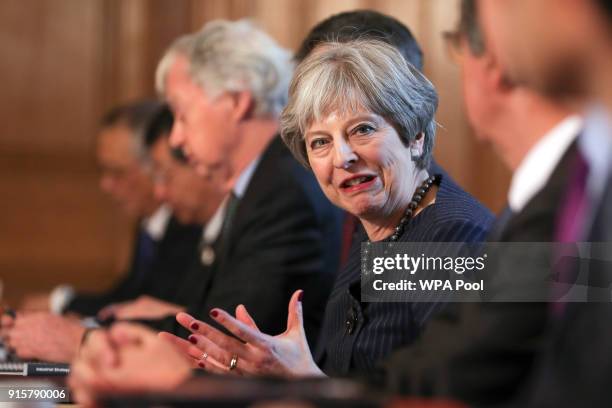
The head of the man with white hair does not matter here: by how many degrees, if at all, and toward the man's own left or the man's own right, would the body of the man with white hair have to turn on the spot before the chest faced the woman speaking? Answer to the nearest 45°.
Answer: approximately 90° to the man's own left

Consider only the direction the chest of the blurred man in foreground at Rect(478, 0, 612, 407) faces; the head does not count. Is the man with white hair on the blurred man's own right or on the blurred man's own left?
on the blurred man's own right

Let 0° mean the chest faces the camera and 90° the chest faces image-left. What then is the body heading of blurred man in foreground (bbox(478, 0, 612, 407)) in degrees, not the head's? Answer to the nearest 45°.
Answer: approximately 90°

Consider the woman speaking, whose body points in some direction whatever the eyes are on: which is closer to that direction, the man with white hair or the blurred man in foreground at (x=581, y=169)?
the blurred man in foreground

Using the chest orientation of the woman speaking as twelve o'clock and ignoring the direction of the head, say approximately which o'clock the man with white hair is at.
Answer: The man with white hair is roughly at 4 o'clock from the woman speaking.

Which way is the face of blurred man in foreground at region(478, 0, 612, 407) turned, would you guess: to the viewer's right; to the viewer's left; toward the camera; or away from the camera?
to the viewer's left
